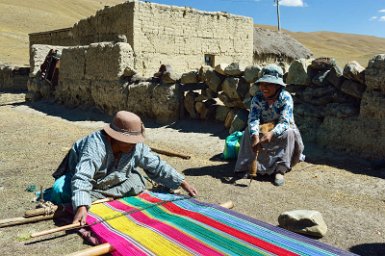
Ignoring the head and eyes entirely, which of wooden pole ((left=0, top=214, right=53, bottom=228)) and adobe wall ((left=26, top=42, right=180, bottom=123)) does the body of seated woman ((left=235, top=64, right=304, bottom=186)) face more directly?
the wooden pole

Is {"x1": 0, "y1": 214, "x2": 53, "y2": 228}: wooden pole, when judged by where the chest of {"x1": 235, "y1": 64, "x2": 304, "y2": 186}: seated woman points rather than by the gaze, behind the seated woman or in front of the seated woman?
in front

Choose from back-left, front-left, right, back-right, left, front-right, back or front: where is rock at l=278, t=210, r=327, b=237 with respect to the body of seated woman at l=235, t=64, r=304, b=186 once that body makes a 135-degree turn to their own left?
right

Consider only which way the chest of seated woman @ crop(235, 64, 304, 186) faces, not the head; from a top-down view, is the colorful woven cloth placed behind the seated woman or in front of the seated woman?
in front

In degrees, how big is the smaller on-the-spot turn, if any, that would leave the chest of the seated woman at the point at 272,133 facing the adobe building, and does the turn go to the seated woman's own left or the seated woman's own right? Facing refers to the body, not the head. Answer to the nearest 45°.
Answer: approximately 90° to the seated woman's own right

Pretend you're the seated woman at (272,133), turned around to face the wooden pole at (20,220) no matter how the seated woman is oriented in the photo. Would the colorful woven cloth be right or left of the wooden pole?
left

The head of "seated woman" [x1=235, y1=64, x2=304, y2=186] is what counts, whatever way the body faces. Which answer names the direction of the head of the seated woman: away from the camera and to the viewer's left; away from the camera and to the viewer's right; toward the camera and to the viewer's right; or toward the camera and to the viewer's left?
toward the camera and to the viewer's left

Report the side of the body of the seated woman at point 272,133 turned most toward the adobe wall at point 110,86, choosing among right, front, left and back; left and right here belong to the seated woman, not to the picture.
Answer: right

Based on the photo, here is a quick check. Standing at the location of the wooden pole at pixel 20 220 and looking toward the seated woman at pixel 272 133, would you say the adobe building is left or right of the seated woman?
left

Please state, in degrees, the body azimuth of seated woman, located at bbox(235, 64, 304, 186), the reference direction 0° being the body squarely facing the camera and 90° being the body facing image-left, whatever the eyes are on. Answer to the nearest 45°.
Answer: approximately 45°
